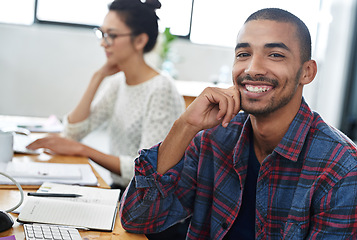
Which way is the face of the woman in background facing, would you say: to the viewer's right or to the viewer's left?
to the viewer's left

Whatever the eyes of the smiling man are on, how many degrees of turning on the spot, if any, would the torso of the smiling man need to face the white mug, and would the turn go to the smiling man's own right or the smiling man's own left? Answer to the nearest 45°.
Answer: approximately 45° to the smiling man's own right

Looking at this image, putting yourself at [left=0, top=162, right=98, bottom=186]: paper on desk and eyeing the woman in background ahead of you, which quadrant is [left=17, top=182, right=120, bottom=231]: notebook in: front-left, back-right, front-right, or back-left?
back-right

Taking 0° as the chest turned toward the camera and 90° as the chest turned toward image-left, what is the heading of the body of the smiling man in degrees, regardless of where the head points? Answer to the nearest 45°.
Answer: approximately 45°

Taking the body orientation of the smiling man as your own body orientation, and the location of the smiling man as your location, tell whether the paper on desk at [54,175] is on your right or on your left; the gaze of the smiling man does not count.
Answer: on your right
